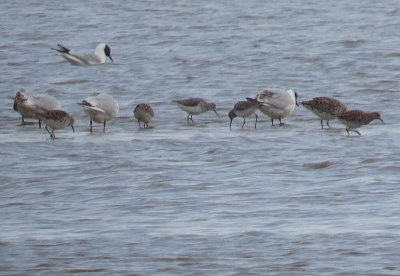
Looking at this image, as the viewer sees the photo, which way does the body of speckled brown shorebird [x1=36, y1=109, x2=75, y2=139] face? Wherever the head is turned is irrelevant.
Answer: to the viewer's right

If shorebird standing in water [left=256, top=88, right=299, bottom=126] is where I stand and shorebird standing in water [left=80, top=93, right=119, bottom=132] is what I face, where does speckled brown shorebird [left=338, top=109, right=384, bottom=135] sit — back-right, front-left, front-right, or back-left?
back-left

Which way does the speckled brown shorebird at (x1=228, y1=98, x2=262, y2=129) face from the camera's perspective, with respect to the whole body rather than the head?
to the viewer's left

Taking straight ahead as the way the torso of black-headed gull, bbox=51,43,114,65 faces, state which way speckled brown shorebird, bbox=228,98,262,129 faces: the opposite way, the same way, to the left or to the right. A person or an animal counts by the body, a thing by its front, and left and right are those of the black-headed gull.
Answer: the opposite way

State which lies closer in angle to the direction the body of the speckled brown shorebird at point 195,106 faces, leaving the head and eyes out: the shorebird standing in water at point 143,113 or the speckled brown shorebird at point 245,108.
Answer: the speckled brown shorebird

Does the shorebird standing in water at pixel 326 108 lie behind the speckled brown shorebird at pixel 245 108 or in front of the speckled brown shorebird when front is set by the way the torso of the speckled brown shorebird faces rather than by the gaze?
behind

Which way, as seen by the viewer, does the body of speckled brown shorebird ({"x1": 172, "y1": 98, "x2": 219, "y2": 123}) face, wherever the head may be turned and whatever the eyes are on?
to the viewer's right

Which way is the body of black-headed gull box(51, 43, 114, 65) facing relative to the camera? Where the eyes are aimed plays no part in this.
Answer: to the viewer's right

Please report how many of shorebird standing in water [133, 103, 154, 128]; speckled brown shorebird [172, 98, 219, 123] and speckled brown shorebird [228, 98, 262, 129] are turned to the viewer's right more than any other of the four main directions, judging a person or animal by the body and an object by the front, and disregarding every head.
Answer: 1
